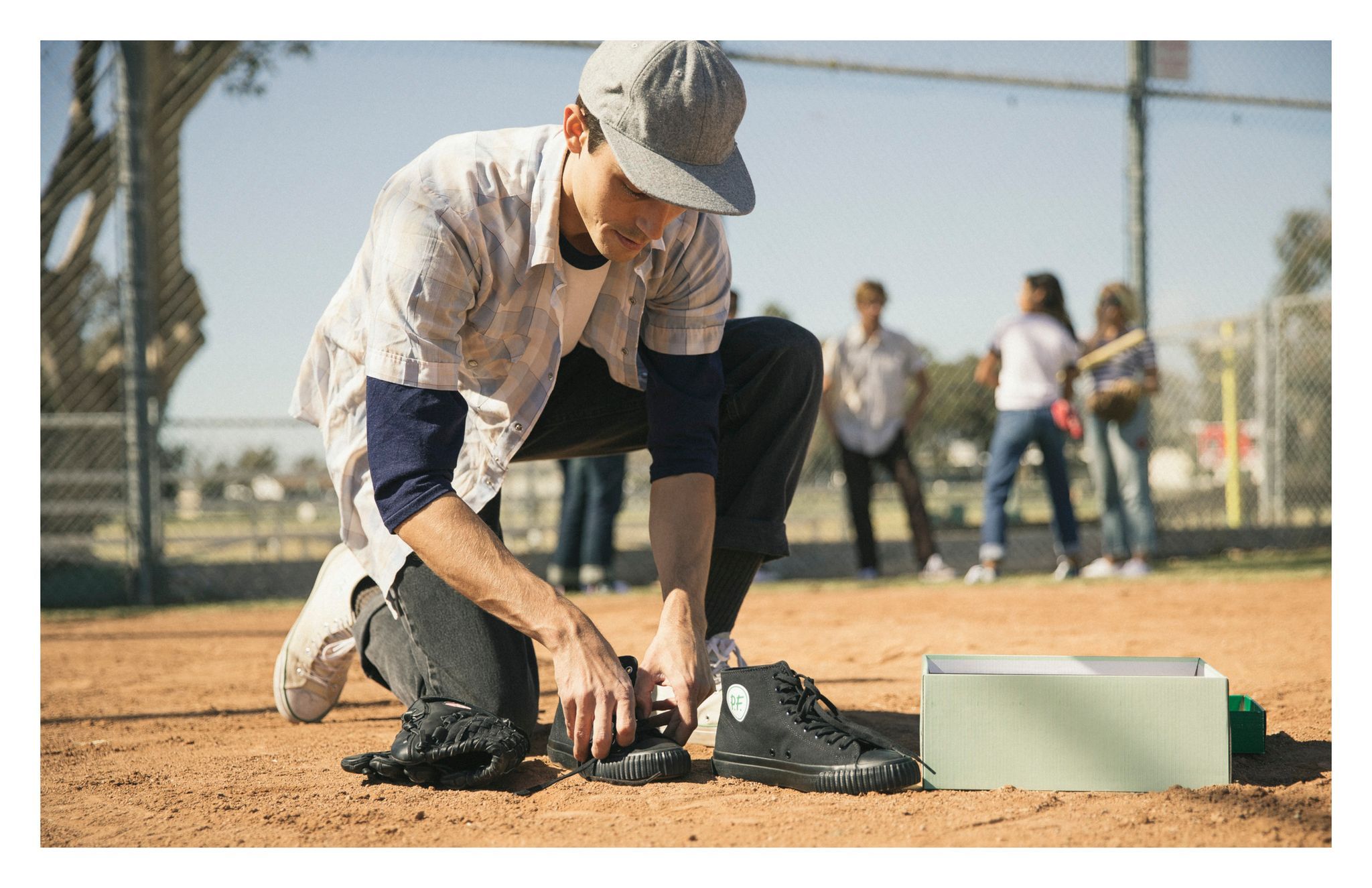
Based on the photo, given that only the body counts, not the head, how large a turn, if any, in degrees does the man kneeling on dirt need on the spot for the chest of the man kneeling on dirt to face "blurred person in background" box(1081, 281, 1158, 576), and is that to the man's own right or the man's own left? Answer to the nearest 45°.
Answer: approximately 90° to the man's own left

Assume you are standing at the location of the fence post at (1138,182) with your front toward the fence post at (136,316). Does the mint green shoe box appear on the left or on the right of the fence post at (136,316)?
left

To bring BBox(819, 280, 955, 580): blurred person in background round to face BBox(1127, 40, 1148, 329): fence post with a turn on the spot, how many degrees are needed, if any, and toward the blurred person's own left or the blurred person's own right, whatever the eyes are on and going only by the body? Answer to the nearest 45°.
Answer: approximately 135° to the blurred person's own left

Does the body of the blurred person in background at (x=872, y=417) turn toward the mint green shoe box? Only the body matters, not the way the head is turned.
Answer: yes

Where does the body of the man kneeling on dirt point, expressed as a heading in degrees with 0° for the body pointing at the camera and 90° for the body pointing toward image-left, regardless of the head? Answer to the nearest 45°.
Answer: approximately 315°

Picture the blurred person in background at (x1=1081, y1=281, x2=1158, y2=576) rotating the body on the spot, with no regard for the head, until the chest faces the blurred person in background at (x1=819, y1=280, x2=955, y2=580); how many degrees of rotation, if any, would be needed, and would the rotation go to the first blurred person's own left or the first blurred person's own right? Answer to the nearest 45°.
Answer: approximately 45° to the first blurred person's own right

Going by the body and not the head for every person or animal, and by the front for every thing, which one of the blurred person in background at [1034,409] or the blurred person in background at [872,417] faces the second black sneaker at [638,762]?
the blurred person in background at [872,417]

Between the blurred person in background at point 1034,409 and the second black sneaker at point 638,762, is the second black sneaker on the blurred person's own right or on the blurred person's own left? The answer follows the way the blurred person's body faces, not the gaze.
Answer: on the blurred person's own left

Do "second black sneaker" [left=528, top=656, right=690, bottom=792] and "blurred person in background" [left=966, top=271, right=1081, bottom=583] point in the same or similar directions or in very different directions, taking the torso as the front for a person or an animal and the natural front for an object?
very different directions

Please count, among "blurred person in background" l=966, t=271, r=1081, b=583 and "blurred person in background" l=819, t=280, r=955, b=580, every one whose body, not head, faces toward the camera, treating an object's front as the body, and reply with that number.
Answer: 1
